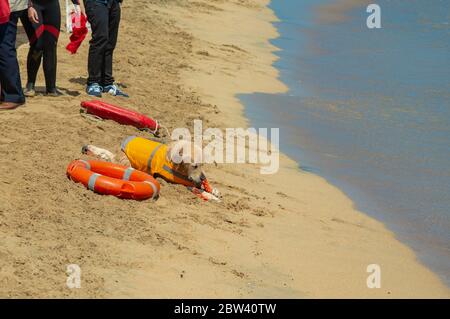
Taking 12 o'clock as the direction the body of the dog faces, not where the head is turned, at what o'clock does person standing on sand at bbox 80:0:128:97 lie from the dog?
The person standing on sand is roughly at 7 o'clock from the dog.

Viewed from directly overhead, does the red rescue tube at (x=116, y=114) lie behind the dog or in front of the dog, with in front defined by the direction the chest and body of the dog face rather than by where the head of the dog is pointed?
behind

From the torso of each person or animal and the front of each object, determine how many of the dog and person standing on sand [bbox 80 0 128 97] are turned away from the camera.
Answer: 0

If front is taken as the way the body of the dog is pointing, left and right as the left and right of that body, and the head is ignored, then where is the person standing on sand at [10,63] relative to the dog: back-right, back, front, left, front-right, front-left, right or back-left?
back

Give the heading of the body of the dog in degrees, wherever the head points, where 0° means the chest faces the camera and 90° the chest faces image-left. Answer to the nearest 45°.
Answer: approximately 315°

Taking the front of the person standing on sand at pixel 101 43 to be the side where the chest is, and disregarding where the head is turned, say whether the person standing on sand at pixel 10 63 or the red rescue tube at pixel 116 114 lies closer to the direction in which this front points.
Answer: the red rescue tube

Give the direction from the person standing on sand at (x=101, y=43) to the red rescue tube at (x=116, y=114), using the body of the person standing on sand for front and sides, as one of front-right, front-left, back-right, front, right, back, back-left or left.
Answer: front-right

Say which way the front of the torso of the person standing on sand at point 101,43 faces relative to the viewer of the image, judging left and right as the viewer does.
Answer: facing the viewer and to the right of the viewer

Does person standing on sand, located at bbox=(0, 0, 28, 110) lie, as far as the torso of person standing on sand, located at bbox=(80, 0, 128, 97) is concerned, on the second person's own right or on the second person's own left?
on the second person's own right

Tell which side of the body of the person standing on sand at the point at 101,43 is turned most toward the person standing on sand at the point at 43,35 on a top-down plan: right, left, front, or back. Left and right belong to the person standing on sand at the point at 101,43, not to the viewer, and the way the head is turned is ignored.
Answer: right

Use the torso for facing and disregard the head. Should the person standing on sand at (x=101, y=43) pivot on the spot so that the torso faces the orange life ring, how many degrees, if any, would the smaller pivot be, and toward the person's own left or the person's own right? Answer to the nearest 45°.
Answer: approximately 45° to the person's own right

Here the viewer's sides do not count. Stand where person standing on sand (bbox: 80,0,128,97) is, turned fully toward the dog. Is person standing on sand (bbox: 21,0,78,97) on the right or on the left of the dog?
right
